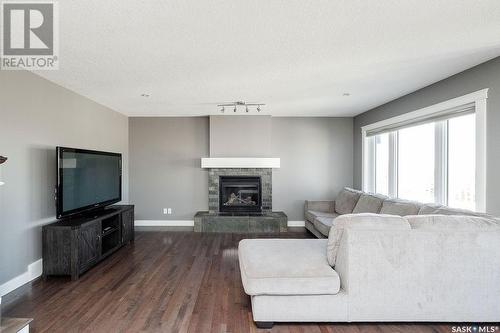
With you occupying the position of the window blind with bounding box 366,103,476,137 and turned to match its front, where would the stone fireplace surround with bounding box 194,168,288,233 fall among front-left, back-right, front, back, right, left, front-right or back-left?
front-right

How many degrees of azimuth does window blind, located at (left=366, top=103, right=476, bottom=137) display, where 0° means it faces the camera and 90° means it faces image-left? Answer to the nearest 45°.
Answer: approximately 45°

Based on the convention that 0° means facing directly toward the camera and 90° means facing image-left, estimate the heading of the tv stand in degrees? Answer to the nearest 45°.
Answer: approximately 315°

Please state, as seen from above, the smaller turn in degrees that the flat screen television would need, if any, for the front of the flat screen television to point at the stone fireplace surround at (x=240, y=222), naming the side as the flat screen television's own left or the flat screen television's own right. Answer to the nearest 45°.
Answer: approximately 45° to the flat screen television's own left

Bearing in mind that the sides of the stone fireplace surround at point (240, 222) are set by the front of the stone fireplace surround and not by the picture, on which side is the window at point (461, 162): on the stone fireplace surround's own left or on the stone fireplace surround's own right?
on the stone fireplace surround's own left

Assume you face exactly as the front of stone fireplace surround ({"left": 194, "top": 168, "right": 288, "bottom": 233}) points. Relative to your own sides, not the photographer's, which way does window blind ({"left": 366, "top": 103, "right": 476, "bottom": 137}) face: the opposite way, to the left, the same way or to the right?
to the right

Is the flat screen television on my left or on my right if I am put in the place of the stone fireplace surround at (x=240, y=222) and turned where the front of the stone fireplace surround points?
on my right

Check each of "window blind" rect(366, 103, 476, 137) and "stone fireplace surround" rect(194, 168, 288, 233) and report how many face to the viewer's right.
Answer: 0

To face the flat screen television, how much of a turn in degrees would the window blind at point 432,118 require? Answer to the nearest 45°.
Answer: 0° — it already faces it

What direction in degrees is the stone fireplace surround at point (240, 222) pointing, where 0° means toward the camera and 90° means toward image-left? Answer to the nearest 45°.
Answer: approximately 0°

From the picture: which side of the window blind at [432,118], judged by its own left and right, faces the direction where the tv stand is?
front
